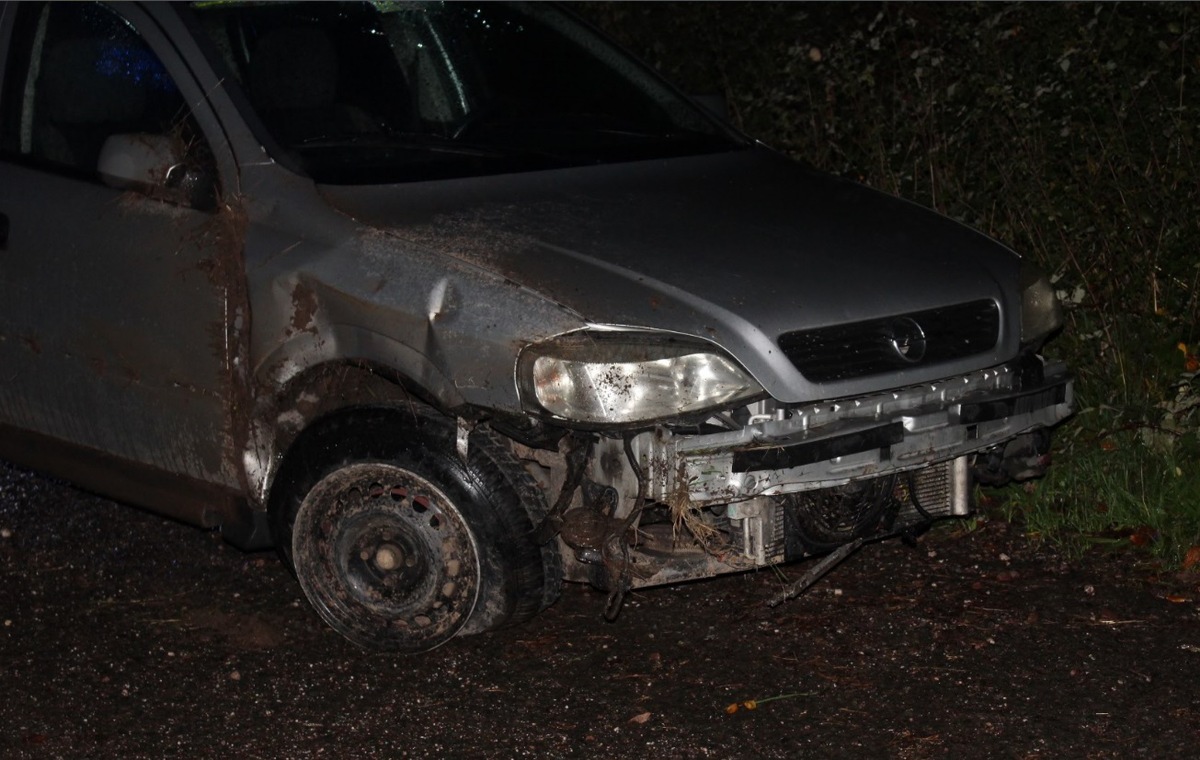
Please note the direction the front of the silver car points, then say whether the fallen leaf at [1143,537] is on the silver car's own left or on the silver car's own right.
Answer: on the silver car's own left

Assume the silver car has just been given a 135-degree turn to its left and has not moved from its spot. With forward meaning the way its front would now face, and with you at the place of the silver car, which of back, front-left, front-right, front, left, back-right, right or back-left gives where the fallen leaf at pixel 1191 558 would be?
right

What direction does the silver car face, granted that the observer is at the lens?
facing the viewer and to the right of the viewer
